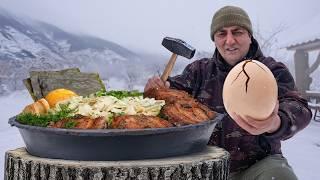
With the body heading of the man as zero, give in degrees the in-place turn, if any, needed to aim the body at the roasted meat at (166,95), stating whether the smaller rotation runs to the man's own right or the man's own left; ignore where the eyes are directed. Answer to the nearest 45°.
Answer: approximately 45° to the man's own right

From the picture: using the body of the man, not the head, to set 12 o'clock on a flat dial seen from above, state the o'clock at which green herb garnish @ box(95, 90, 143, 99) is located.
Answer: The green herb garnish is roughly at 2 o'clock from the man.

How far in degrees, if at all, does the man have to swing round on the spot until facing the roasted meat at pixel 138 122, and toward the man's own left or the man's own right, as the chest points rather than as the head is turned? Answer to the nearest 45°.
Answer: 0° — they already face it

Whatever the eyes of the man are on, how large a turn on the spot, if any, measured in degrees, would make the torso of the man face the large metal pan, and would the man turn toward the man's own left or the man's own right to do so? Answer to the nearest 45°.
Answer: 0° — they already face it

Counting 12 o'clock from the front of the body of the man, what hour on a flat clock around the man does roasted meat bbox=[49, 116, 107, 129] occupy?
The roasted meat is roughly at 1 o'clock from the man.

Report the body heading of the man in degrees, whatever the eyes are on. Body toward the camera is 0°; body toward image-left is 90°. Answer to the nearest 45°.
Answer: approximately 0°

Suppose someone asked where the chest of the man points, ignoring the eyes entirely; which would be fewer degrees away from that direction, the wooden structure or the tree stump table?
the tree stump table

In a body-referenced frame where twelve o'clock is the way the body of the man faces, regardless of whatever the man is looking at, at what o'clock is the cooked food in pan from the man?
The cooked food in pan is roughly at 1 o'clock from the man.
